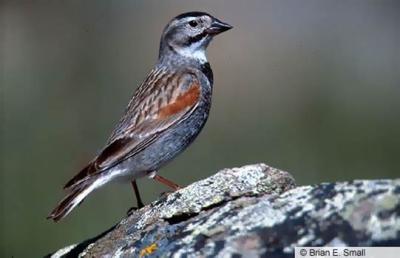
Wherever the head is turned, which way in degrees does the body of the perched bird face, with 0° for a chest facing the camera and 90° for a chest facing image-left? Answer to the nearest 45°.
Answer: approximately 270°
